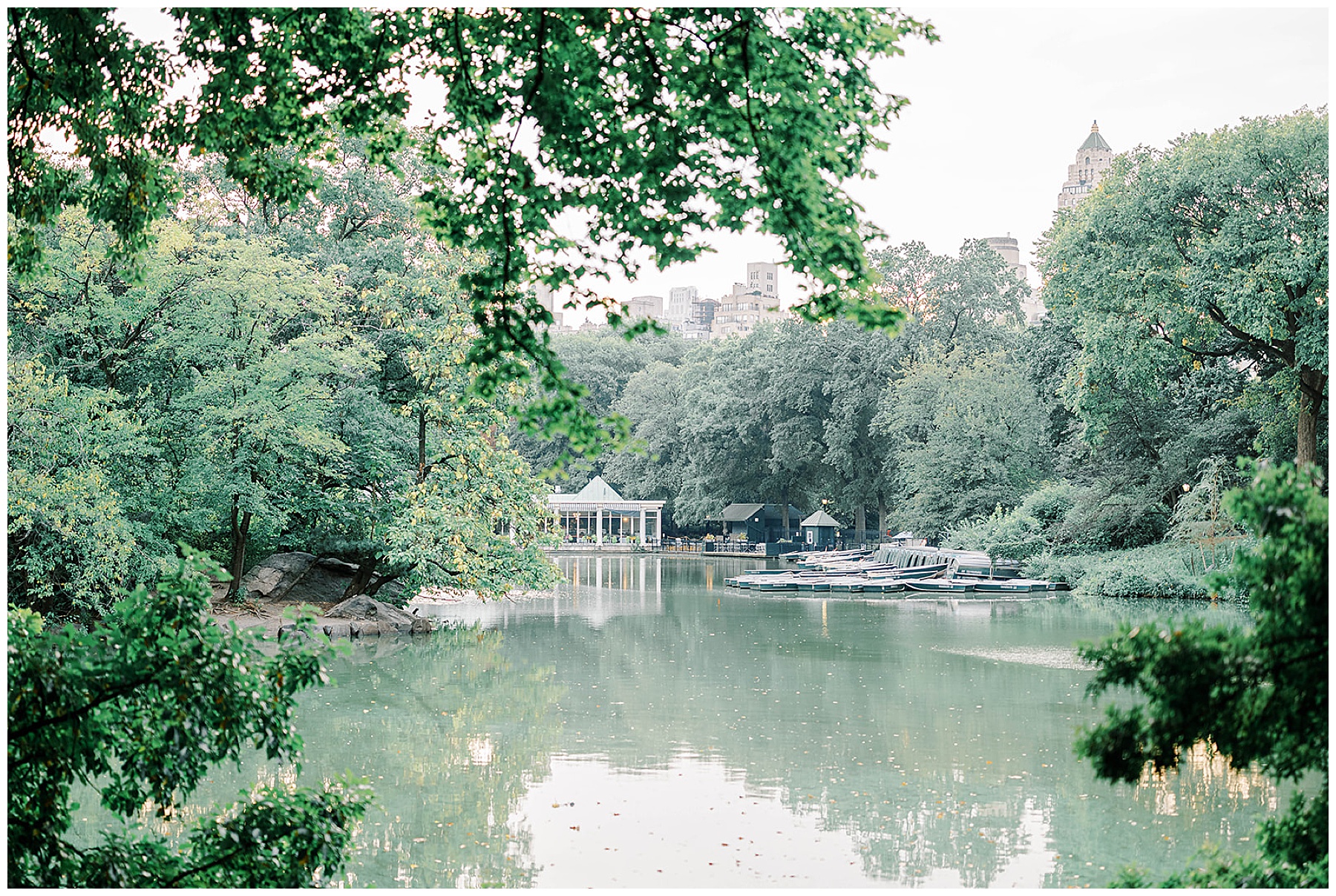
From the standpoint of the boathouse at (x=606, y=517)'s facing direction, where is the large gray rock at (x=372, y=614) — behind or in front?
in front

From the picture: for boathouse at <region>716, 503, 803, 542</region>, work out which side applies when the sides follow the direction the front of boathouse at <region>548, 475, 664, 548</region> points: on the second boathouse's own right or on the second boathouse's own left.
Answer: on the second boathouse's own left

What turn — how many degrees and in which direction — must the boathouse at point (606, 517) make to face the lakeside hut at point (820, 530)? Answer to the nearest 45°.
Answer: approximately 45° to its left

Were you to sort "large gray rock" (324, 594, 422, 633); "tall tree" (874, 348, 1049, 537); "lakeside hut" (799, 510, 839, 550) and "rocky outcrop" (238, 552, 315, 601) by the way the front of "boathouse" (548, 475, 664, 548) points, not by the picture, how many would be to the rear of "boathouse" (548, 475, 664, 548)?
0

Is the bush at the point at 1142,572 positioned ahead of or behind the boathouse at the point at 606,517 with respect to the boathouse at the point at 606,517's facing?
ahead

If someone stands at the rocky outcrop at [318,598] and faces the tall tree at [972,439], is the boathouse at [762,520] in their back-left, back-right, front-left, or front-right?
front-left

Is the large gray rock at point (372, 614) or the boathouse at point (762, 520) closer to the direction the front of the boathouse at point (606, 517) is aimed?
the large gray rock

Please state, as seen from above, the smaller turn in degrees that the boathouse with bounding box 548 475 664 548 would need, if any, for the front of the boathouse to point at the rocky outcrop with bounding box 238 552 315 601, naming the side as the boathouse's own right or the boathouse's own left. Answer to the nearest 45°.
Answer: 0° — it already faces it

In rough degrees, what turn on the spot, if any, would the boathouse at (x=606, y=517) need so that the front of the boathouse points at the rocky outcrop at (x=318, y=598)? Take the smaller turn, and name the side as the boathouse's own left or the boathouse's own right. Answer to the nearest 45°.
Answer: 0° — it already faces it
